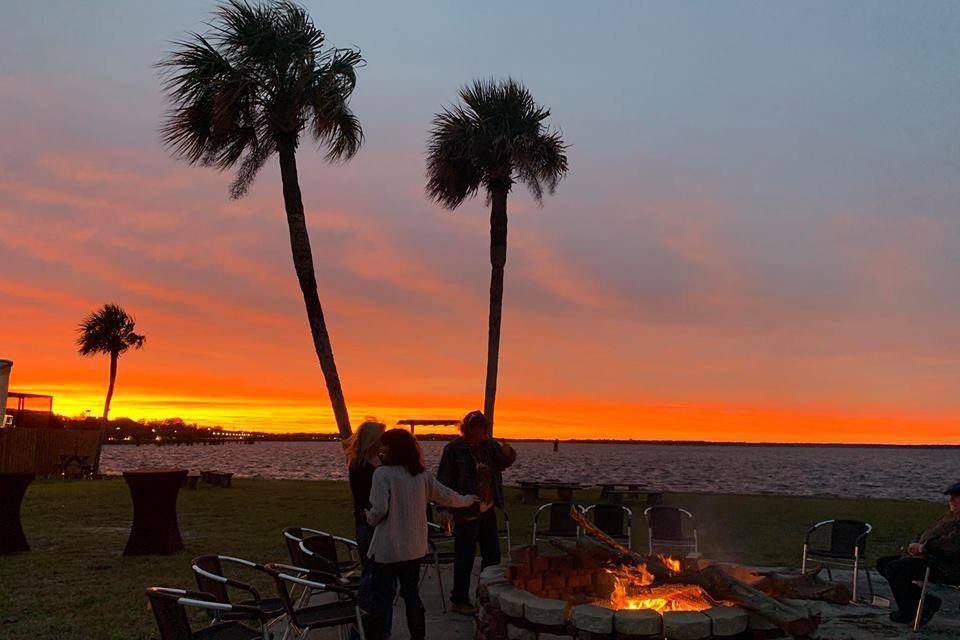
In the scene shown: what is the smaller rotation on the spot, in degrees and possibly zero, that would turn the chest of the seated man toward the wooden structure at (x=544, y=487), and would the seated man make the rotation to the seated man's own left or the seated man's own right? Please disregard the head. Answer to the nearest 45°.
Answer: approximately 45° to the seated man's own right

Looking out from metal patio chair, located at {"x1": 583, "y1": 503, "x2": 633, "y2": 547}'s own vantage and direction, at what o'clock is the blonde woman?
The blonde woman is roughly at 1 o'clock from the metal patio chair.

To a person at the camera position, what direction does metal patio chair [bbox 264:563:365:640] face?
facing away from the viewer and to the right of the viewer

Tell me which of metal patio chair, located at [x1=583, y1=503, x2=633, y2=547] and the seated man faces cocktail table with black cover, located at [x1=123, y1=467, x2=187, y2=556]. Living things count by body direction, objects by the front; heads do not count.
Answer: the seated man

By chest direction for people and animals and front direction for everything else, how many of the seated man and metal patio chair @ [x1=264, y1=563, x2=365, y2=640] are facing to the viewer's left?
1

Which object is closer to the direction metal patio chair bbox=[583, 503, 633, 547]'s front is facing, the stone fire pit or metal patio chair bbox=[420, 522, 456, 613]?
the stone fire pit

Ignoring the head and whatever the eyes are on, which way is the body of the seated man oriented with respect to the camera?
to the viewer's left

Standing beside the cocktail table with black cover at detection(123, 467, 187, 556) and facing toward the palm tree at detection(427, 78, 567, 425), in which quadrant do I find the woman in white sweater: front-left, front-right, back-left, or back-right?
back-right

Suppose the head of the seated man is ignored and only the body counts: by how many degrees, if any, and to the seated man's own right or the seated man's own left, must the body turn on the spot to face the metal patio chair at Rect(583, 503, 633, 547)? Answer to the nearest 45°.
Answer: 0° — they already face it

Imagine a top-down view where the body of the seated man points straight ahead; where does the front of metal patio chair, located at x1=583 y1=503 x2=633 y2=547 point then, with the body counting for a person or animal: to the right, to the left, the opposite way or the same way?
to the left

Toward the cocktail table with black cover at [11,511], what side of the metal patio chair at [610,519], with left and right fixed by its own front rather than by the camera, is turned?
right

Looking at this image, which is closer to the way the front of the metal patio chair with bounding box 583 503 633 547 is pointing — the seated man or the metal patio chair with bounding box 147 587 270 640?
the metal patio chair
